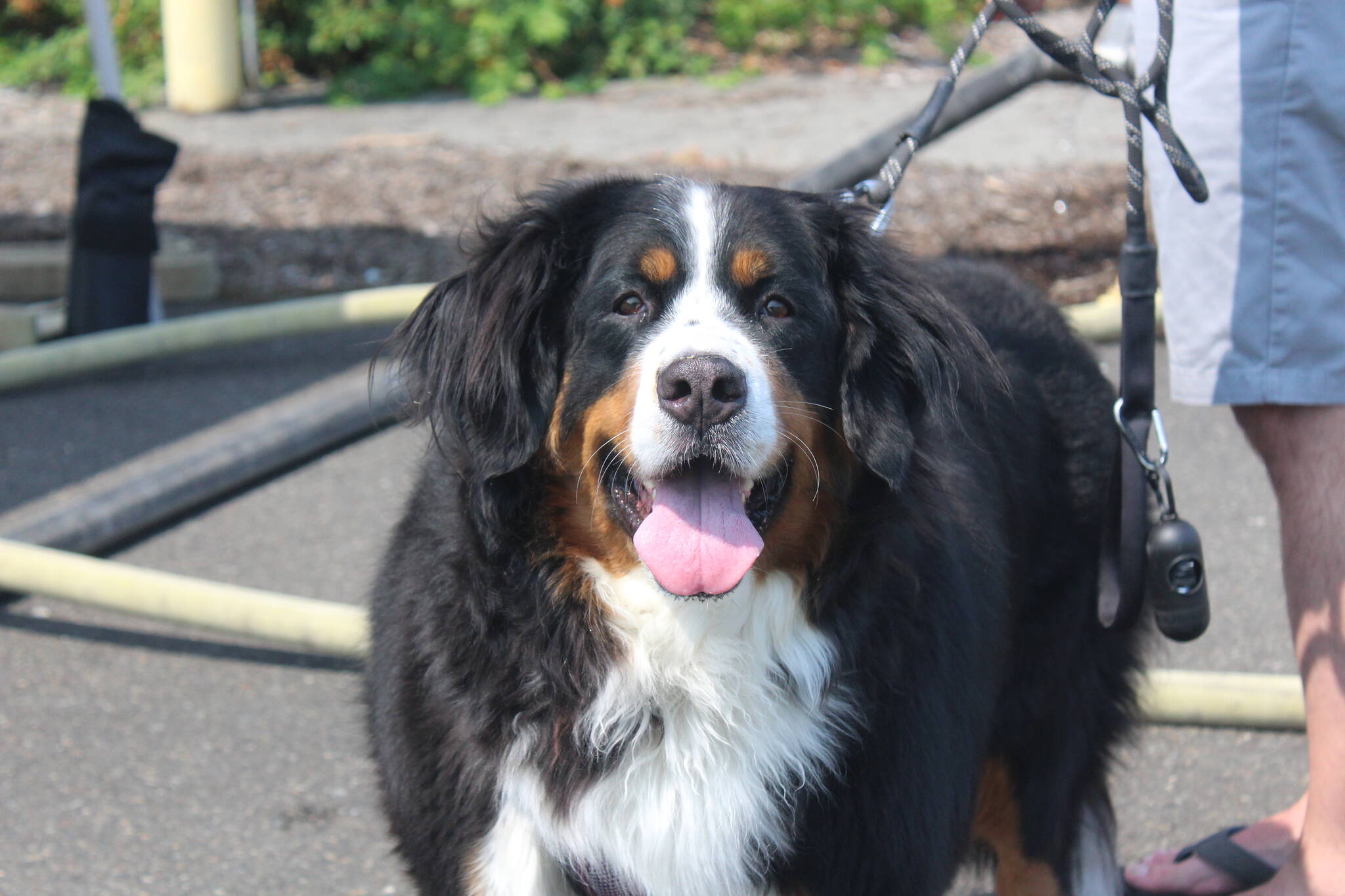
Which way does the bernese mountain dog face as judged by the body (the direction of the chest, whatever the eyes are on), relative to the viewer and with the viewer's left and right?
facing the viewer and to the left of the viewer

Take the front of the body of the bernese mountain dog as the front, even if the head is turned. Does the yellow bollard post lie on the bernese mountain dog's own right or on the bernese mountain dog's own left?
on the bernese mountain dog's own right

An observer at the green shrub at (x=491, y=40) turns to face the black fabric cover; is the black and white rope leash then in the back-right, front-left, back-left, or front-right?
front-left

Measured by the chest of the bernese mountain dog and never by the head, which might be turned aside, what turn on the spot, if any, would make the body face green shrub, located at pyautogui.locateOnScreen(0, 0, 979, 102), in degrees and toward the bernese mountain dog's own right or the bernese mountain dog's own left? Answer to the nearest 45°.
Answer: approximately 135° to the bernese mountain dog's own right

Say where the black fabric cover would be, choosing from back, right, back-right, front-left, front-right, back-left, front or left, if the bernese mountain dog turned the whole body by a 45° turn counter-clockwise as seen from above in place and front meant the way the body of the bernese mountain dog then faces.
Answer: back-right
